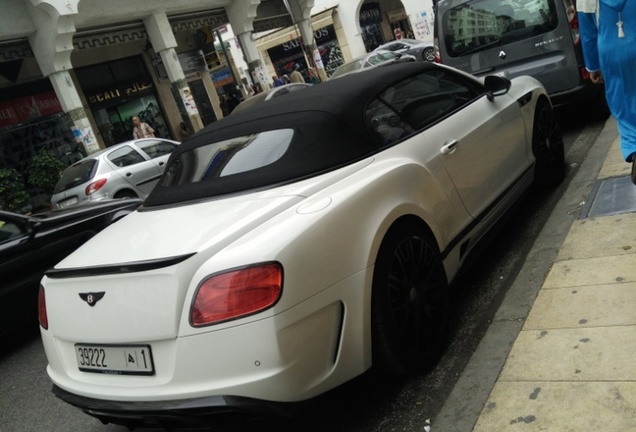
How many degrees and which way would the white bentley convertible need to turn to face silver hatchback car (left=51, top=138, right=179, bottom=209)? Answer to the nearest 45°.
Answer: approximately 45° to its left

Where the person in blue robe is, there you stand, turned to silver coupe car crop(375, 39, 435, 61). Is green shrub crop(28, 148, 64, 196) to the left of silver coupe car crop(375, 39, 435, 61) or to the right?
left

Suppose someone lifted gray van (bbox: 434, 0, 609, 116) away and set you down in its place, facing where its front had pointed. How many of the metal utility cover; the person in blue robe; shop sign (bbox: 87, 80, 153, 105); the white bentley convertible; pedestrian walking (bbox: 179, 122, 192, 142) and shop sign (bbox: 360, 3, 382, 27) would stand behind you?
3

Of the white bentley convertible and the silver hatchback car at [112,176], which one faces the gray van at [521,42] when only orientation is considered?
the white bentley convertible

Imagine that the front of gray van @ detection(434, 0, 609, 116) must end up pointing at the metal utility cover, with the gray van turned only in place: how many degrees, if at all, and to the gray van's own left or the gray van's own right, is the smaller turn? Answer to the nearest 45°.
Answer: approximately 180°

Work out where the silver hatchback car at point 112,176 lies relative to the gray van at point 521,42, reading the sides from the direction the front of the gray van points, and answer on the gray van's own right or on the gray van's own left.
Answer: on the gray van's own left

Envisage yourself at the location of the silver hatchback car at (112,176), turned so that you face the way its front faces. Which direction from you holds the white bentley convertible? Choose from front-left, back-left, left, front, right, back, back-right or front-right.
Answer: back-right

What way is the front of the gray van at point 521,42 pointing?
away from the camera
